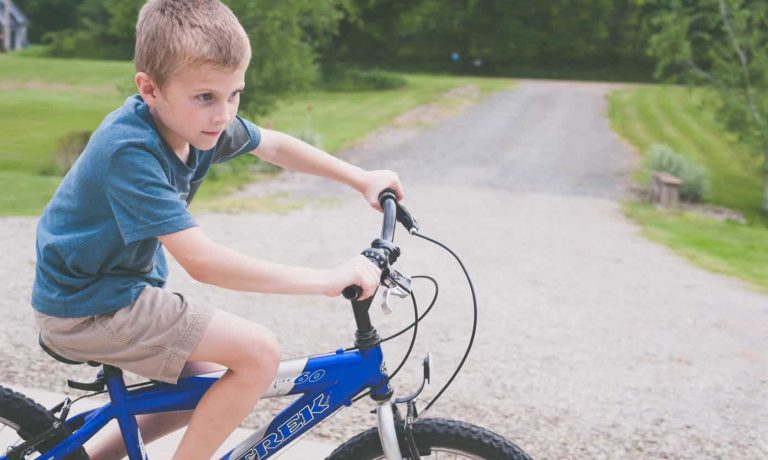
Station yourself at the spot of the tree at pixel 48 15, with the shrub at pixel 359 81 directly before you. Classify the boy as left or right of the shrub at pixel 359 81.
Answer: right

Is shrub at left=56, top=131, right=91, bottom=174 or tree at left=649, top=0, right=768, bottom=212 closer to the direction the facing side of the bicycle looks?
the tree

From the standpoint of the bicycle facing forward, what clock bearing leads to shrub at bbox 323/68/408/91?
The shrub is roughly at 9 o'clock from the bicycle.

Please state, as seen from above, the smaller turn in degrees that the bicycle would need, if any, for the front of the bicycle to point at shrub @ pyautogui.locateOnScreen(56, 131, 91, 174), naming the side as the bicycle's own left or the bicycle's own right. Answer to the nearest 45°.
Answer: approximately 90° to the bicycle's own left

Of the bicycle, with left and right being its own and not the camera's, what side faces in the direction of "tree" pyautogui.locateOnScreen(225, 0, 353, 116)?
left

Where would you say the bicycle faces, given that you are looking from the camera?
facing to the right of the viewer

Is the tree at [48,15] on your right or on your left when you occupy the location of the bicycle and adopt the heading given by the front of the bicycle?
on your left

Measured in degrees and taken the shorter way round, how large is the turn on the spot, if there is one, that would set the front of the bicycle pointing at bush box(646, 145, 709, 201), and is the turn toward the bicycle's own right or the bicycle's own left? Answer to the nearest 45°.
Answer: approximately 45° to the bicycle's own left
